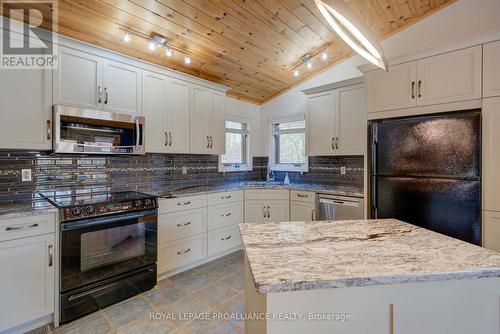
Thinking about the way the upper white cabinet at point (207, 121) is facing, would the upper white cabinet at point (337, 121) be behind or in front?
in front

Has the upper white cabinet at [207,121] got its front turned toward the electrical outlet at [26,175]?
no

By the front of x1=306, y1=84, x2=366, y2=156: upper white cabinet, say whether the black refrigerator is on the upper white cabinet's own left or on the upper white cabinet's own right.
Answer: on the upper white cabinet's own left

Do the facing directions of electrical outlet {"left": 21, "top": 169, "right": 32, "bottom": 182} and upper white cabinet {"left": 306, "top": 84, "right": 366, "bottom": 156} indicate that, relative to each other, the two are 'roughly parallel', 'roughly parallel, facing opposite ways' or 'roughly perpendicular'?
roughly perpendicular

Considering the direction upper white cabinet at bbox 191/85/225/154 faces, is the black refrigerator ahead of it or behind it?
ahead

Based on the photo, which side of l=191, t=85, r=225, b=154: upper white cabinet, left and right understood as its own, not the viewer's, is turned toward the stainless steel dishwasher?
front

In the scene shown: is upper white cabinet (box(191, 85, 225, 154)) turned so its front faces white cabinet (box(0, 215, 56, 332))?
no

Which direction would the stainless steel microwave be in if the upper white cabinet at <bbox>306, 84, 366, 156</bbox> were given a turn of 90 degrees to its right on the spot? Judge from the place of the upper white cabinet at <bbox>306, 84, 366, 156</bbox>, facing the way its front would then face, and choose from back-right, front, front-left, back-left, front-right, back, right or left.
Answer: left

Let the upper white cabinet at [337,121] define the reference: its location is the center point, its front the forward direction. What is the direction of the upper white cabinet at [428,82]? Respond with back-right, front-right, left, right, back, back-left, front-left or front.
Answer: left

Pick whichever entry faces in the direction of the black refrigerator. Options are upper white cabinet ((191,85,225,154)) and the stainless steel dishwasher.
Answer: the upper white cabinet

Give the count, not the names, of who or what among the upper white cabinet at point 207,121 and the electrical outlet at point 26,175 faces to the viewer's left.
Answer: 0

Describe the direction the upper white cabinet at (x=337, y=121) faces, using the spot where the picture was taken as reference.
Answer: facing the viewer and to the left of the viewer

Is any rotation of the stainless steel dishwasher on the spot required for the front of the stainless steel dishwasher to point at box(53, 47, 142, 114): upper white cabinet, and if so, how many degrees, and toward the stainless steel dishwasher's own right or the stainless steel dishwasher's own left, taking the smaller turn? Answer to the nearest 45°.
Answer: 0° — it already faces it

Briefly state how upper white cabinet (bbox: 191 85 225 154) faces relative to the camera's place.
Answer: facing the viewer and to the right of the viewer

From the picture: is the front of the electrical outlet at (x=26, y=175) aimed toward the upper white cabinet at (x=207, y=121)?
no

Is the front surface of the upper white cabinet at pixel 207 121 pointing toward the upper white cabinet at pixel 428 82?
yes

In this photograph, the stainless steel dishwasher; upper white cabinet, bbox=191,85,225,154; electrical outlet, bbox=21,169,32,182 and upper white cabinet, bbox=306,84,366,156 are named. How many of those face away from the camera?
0

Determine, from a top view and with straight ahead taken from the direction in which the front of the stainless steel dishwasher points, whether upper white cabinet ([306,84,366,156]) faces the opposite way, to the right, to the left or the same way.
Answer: the same way
